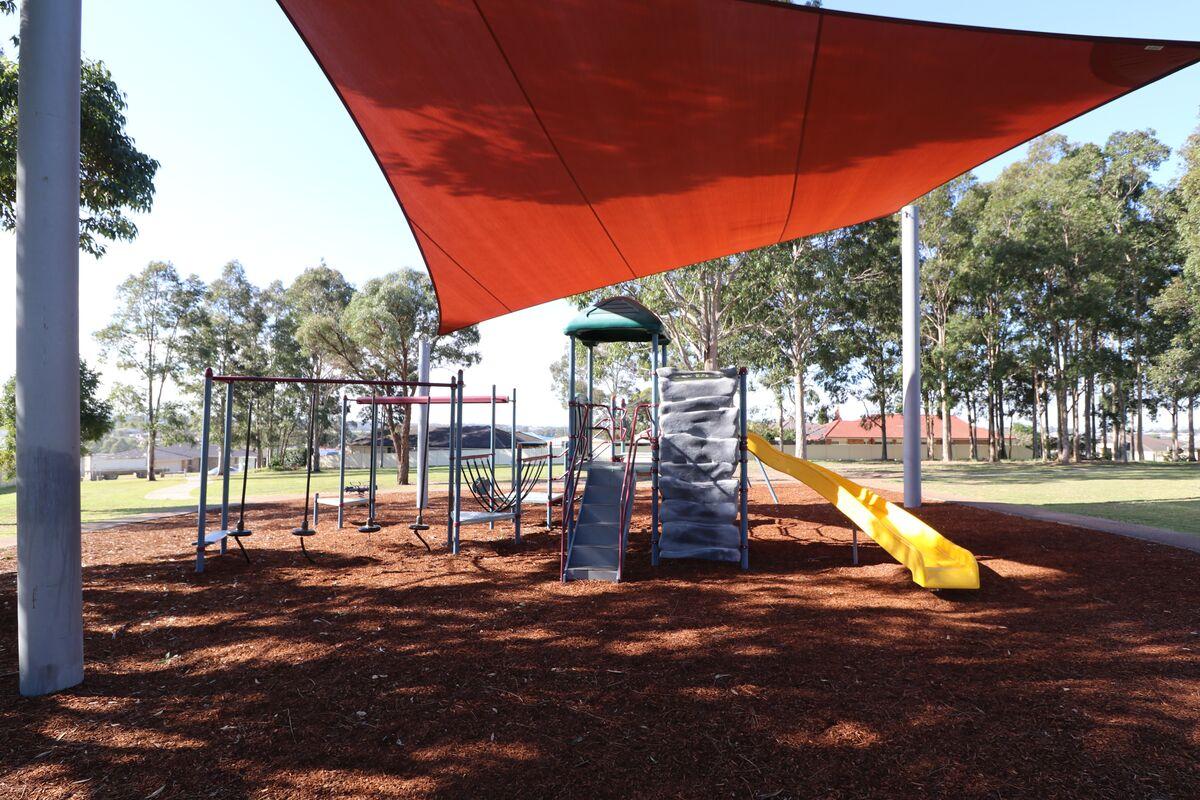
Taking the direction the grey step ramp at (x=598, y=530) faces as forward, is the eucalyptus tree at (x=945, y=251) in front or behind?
behind

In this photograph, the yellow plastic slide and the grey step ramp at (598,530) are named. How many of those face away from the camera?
0

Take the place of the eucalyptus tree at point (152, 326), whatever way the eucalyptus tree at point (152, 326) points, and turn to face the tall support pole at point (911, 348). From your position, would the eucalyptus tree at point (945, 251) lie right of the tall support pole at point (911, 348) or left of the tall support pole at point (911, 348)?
left

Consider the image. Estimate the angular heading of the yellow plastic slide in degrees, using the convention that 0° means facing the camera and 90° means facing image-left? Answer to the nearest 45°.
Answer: approximately 315°

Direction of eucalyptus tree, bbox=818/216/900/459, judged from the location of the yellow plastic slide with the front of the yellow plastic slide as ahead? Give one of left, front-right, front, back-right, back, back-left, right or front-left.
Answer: back-left

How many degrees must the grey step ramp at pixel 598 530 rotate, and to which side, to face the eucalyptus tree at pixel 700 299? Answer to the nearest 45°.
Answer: approximately 180°

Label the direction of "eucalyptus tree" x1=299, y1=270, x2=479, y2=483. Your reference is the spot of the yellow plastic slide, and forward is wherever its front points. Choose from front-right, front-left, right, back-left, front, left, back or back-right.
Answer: back

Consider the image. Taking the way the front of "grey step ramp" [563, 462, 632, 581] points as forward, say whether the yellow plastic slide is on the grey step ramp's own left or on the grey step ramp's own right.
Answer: on the grey step ramp's own left

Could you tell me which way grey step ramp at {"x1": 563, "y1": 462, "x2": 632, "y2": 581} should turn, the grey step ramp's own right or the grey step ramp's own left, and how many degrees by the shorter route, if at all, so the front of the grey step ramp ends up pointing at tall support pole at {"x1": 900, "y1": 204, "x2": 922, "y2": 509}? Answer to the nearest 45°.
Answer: approximately 135° to the grey step ramp's own left
